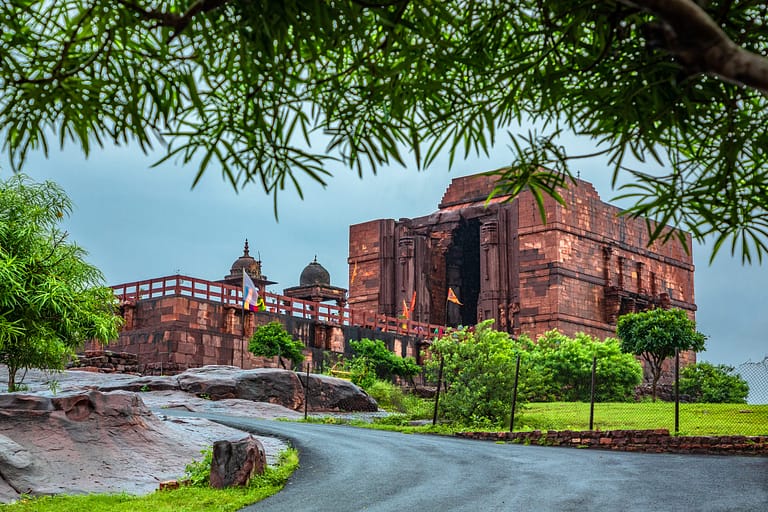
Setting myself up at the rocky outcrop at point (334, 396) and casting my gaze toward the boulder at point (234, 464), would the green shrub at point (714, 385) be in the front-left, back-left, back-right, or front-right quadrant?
back-left

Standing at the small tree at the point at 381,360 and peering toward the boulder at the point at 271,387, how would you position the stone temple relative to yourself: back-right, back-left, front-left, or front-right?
back-left

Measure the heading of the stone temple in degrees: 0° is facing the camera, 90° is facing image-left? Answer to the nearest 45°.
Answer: approximately 45°

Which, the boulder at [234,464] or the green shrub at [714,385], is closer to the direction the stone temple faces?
the boulder

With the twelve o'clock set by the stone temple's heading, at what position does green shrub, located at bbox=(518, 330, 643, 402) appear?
The green shrub is roughly at 10 o'clock from the stone temple.
